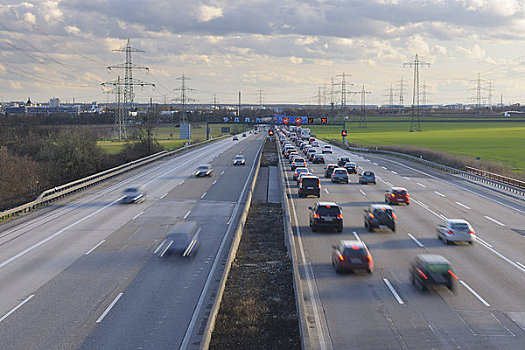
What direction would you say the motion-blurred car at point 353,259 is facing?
away from the camera

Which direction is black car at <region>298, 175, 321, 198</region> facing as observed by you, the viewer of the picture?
facing away from the viewer

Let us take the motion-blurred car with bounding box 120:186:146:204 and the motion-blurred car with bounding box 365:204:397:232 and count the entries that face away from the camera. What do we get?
1

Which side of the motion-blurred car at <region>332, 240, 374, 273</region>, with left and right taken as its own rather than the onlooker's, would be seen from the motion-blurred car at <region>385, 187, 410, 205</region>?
front

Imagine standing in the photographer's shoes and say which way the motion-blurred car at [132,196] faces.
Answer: facing the viewer and to the left of the viewer

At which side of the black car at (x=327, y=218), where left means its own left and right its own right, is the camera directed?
back

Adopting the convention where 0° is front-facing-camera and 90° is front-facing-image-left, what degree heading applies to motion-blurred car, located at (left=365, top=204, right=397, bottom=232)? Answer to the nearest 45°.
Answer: approximately 180°

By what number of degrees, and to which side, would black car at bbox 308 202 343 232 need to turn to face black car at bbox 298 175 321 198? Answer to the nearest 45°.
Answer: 0° — it already faces it

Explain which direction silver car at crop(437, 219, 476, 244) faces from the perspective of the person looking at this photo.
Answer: facing away from the viewer and to the left of the viewer

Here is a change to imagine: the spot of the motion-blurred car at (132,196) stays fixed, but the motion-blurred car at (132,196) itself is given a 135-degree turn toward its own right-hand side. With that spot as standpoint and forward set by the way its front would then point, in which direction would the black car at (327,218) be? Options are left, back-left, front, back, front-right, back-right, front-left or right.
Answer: back-right

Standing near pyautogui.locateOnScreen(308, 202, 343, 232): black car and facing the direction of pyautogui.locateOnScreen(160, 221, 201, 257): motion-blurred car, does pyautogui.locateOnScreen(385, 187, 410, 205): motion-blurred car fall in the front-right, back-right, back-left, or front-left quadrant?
back-right

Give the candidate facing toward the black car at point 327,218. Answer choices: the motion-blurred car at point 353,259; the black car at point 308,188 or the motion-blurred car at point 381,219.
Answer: the motion-blurred car at point 353,259

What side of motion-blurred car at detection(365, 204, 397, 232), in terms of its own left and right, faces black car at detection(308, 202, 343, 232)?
left

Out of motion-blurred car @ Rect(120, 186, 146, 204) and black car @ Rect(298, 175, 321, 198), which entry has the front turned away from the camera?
black car @ Rect(298, 175, 321, 198)

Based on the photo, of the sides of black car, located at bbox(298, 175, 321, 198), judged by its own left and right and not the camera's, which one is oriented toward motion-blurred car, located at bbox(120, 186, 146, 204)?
left
